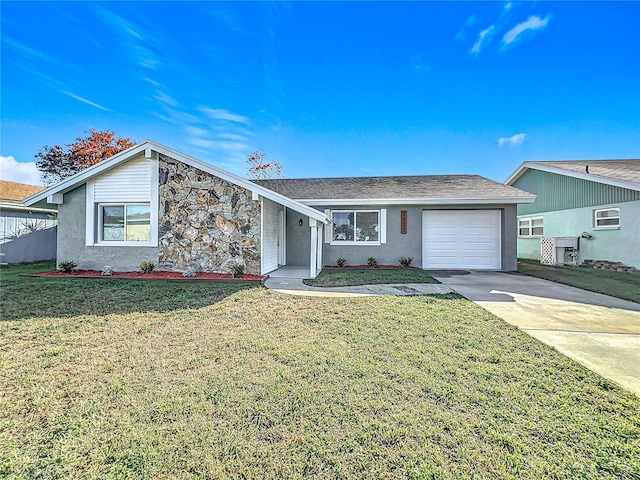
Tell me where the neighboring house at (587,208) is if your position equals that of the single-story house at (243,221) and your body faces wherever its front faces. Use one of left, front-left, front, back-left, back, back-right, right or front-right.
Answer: left

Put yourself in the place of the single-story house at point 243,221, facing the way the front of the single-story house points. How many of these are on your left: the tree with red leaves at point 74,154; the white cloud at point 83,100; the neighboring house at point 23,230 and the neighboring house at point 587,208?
1

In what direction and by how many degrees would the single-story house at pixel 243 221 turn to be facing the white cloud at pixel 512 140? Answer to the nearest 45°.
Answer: approximately 135° to its left

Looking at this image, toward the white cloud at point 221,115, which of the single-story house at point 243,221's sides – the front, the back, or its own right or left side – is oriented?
back

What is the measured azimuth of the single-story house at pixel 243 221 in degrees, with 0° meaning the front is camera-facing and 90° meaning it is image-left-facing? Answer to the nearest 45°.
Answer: approximately 0°

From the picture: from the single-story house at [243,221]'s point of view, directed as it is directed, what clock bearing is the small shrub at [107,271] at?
The small shrub is roughly at 3 o'clock from the single-story house.

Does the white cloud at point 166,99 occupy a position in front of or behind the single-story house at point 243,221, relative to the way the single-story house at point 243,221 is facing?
behind
